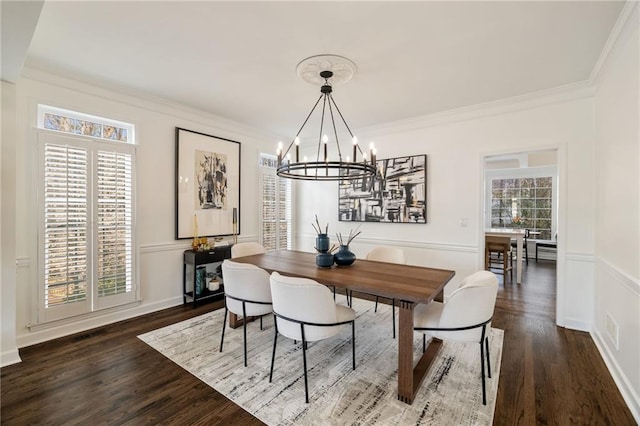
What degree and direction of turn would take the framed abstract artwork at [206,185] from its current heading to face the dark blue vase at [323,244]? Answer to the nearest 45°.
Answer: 0° — it already faces it

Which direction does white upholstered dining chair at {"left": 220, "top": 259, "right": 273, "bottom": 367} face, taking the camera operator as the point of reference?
facing away from the viewer and to the right of the viewer

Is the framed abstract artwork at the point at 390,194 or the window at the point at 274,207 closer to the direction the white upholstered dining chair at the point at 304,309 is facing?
the framed abstract artwork

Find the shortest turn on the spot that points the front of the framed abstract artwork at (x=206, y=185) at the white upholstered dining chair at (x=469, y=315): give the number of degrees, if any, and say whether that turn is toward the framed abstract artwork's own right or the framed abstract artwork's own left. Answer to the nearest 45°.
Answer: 0° — it already faces it

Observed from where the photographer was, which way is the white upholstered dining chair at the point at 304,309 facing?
facing away from the viewer and to the right of the viewer

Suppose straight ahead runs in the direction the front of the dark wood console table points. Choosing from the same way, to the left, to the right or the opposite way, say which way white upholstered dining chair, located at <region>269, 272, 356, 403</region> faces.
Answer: to the left

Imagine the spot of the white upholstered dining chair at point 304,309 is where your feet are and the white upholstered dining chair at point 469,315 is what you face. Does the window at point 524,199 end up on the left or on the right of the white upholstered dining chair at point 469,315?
left

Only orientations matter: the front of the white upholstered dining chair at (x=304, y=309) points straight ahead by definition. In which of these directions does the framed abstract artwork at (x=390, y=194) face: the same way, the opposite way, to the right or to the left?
the opposite way

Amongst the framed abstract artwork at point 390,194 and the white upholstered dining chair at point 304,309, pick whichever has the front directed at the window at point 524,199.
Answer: the white upholstered dining chair

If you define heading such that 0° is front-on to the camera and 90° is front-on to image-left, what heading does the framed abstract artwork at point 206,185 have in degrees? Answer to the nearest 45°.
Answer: approximately 315°

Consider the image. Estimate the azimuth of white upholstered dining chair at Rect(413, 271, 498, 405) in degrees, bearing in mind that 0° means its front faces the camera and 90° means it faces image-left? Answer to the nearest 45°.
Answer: approximately 135°

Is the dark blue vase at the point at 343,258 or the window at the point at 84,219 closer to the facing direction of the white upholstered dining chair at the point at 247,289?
the dark blue vase
